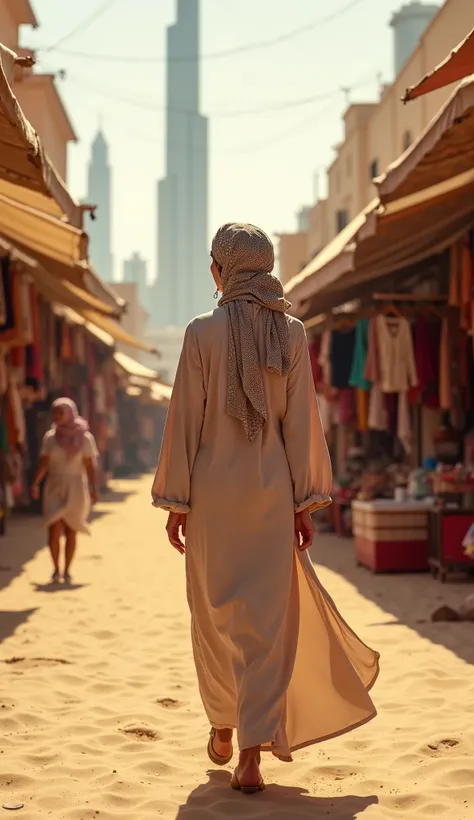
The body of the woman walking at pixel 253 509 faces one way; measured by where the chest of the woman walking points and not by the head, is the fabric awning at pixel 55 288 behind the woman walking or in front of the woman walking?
in front

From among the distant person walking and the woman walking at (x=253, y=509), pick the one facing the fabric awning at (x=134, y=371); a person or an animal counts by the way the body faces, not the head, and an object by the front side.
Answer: the woman walking

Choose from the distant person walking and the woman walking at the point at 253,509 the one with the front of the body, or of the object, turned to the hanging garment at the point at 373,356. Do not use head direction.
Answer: the woman walking

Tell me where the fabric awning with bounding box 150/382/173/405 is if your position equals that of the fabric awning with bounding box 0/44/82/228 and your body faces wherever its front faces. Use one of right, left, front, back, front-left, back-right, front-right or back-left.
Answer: left

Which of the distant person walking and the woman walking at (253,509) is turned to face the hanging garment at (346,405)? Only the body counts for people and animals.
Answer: the woman walking

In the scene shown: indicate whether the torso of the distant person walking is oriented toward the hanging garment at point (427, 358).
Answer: no

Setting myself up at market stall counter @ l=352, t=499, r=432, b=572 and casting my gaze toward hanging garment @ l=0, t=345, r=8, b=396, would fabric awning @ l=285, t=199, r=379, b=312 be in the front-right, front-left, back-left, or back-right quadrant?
front-right

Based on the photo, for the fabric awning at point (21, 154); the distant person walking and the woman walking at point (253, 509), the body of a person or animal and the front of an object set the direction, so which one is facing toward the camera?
the distant person walking

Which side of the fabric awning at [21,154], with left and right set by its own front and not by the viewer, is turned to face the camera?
right

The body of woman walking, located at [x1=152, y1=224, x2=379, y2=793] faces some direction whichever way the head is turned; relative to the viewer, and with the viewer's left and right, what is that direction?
facing away from the viewer

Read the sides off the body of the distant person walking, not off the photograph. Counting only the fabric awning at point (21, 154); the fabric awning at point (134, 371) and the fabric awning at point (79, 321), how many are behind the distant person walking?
2

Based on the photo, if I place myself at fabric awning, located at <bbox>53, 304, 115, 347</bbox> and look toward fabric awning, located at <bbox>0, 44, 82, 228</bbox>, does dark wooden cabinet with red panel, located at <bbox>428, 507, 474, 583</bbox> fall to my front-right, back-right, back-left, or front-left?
front-left

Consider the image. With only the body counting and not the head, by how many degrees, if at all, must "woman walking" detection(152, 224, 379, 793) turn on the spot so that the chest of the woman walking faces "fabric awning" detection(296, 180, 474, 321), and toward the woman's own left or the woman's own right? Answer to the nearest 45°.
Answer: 0° — they already face it

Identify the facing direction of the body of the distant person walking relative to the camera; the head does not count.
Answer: toward the camera

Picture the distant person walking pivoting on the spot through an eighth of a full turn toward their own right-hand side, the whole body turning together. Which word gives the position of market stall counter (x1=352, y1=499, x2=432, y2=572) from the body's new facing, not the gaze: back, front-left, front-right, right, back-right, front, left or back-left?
back-left

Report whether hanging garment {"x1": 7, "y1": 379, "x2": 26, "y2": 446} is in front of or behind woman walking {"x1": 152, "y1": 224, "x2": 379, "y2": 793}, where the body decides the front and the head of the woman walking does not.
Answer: in front

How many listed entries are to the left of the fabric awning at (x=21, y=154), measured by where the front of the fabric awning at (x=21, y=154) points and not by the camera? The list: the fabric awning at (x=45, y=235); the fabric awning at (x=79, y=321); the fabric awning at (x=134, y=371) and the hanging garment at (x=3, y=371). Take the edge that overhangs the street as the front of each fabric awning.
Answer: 4

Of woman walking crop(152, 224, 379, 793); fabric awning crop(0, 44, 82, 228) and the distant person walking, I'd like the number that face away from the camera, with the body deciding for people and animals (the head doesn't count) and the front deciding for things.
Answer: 1
